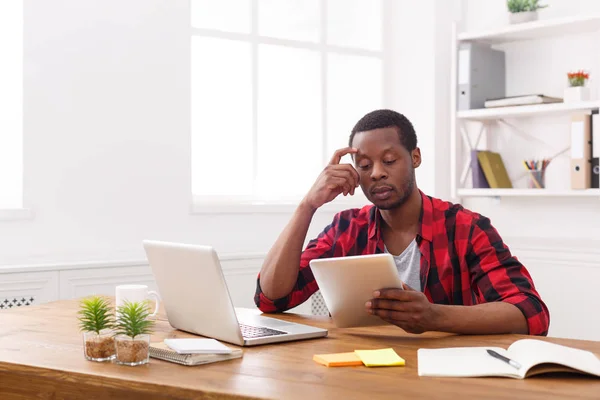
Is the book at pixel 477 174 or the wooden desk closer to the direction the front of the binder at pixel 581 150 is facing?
the wooden desk

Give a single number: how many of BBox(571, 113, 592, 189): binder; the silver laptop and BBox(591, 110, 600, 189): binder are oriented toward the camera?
2

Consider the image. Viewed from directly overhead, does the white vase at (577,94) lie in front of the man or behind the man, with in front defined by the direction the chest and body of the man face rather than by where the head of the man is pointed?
behind

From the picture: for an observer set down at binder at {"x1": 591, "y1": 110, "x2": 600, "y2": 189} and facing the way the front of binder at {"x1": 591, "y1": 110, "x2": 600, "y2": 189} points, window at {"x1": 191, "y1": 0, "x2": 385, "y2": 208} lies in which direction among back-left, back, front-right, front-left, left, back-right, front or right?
right

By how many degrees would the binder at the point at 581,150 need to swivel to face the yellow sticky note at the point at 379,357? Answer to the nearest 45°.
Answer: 0° — it already faces it

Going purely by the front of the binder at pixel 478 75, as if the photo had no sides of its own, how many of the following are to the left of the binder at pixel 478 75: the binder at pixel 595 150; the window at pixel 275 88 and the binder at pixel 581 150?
2
